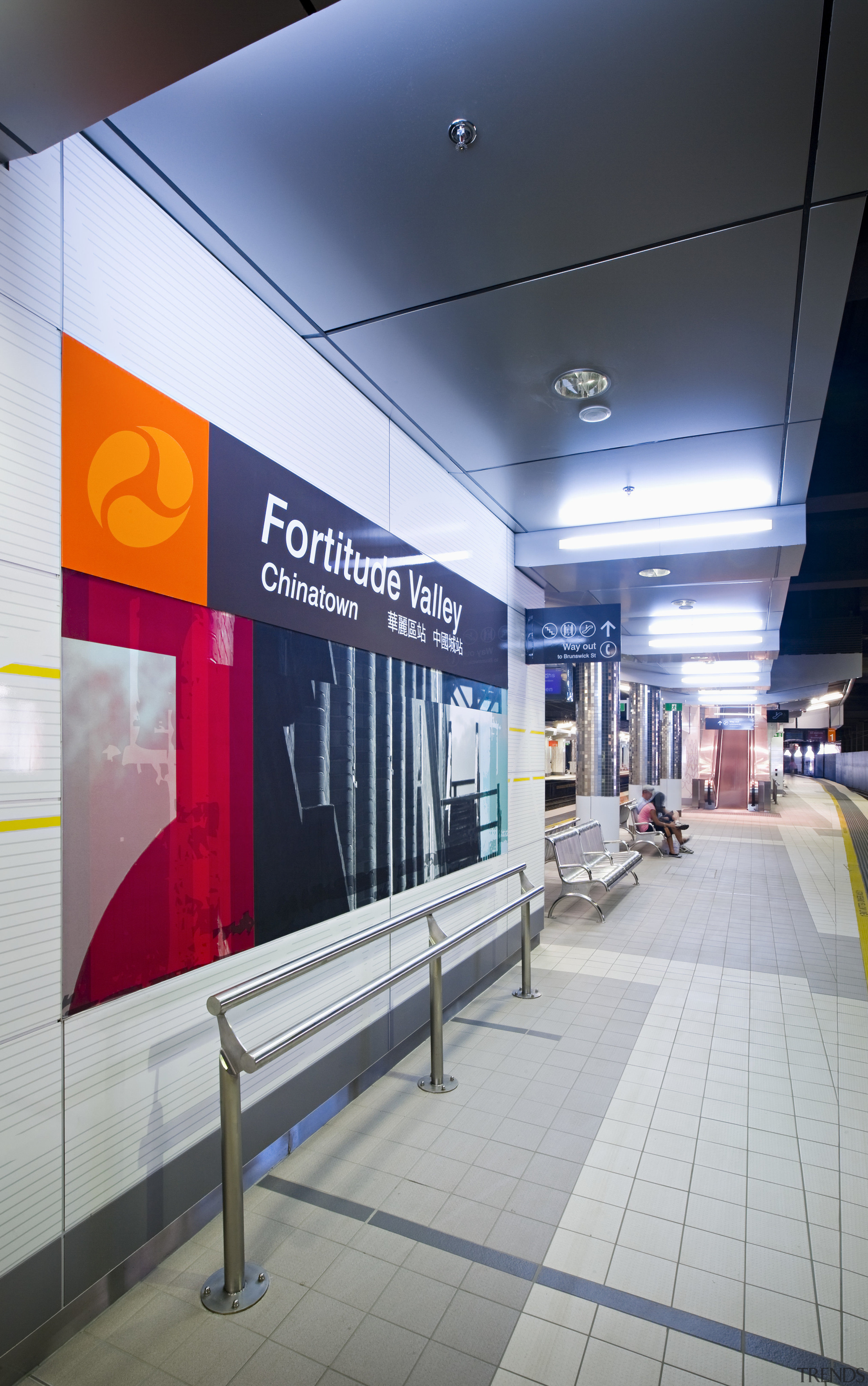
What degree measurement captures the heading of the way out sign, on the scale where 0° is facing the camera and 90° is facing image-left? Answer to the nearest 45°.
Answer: approximately 0°

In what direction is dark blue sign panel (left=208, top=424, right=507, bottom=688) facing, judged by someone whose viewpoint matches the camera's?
facing the viewer and to the right of the viewer

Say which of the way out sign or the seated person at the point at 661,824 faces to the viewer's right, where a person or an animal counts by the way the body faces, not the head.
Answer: the seated person

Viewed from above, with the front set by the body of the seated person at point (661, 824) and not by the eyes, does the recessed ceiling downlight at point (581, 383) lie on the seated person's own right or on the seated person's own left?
on the seated person's own right

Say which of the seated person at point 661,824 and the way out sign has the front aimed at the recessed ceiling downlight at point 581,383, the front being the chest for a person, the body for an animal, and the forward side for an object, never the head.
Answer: the way out sign

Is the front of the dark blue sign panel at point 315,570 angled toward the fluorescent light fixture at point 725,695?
no

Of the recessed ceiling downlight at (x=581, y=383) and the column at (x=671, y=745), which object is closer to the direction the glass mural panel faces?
the recessed ceiling downlight

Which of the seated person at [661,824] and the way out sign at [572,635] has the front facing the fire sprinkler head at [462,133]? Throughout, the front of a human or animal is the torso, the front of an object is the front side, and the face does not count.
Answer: the way out sign

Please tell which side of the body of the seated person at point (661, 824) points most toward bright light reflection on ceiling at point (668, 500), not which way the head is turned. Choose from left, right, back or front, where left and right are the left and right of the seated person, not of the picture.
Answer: right

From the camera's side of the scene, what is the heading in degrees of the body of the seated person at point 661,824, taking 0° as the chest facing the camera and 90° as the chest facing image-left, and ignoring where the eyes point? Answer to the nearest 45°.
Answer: approximately 270°

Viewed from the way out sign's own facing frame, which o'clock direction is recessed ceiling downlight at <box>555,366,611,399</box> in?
The recessed ceiling downlight is roughly at 12 o'clock from the way out sign.

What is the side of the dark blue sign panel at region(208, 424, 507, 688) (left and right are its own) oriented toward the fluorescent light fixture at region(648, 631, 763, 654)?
left

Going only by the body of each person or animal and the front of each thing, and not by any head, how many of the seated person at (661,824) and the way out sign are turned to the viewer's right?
1

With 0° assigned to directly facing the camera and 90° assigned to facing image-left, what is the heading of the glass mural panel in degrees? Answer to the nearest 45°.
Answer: approximately 315°

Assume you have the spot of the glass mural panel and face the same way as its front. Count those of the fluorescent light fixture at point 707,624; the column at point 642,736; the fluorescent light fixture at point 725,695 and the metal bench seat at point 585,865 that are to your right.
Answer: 0
